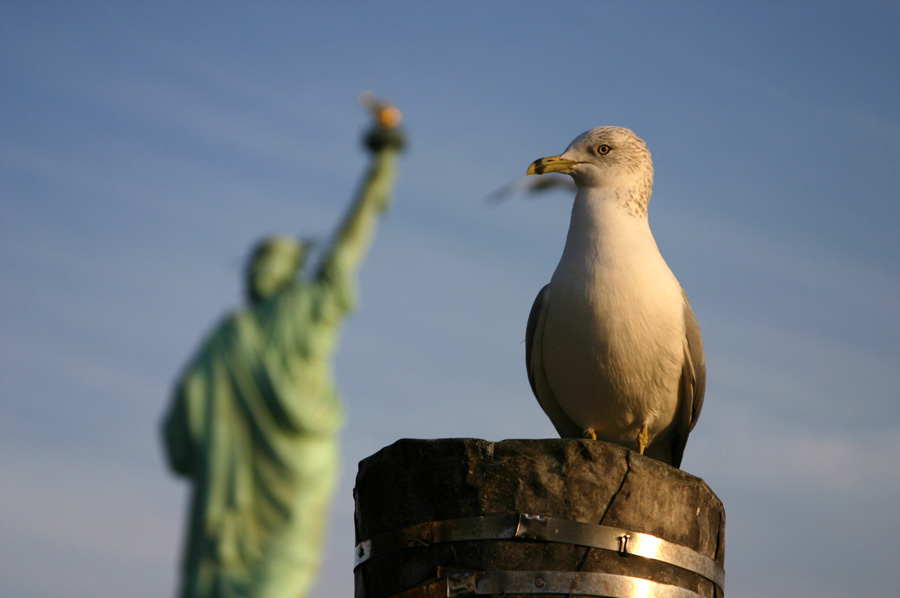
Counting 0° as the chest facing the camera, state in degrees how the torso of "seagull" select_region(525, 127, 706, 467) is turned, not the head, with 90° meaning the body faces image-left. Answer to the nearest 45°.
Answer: approximately 0°
